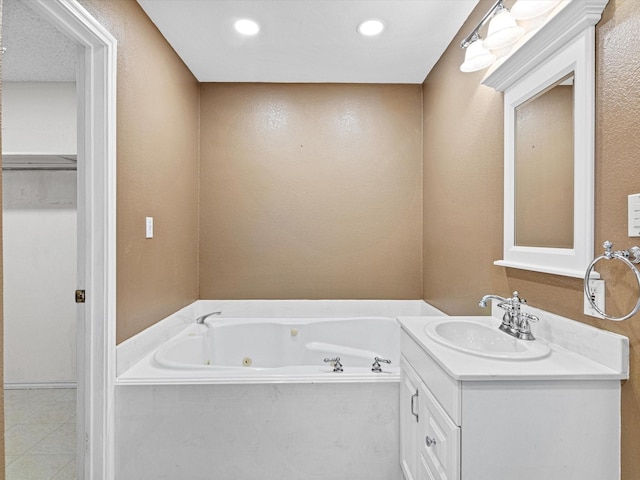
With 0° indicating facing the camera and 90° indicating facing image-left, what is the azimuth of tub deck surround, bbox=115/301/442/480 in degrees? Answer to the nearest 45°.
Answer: approximately 0°

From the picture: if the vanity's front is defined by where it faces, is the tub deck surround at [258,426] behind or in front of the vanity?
in front

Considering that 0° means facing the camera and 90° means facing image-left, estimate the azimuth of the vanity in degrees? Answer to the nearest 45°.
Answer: approximately 90°

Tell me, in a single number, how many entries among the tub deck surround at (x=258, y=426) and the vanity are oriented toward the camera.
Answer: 1

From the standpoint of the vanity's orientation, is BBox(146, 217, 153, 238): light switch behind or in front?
in front
